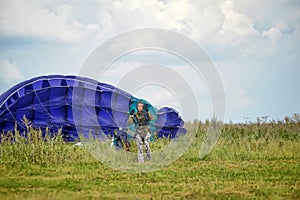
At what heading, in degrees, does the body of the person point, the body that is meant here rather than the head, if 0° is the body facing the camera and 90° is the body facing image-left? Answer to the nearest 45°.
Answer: approximately 0°
